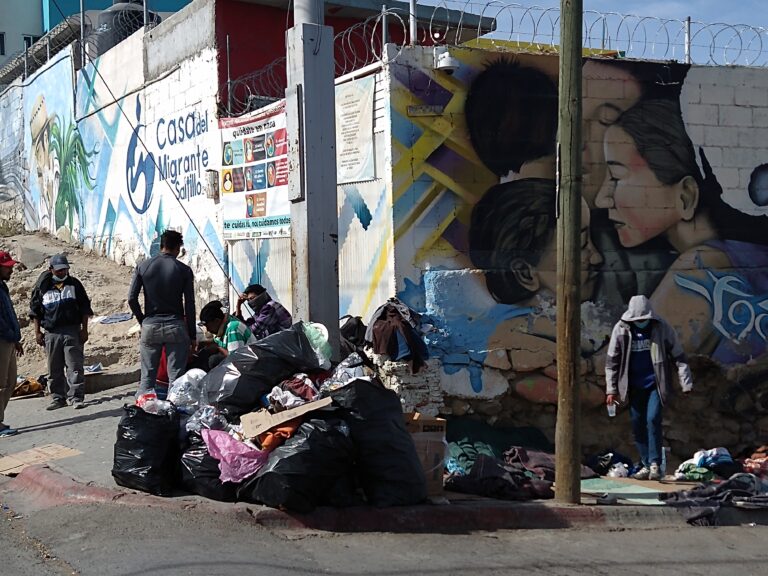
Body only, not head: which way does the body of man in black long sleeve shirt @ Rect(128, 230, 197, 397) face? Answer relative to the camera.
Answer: away from the camera

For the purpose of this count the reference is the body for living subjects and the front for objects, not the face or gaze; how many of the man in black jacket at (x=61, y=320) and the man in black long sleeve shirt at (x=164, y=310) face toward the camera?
1

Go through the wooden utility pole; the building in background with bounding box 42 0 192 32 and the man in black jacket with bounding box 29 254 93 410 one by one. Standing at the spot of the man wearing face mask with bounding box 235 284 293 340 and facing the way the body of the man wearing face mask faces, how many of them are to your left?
1

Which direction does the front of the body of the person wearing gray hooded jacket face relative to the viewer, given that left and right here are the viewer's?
facing the viewer

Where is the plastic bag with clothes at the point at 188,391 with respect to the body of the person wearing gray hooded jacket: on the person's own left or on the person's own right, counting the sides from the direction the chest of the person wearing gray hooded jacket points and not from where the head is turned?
on the person's own right

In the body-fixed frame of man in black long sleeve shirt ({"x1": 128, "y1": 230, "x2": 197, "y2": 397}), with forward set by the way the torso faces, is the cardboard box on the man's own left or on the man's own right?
on the man's own right

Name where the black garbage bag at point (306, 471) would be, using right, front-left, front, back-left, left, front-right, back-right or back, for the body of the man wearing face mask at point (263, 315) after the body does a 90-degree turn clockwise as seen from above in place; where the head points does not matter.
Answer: back-left

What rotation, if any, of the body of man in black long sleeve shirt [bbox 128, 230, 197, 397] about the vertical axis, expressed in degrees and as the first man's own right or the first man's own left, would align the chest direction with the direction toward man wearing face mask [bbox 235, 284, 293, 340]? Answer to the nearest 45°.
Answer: approximately 45° to the first man's own right

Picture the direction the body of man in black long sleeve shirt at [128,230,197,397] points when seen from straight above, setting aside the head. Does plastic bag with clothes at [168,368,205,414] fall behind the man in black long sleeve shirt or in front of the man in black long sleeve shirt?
behind

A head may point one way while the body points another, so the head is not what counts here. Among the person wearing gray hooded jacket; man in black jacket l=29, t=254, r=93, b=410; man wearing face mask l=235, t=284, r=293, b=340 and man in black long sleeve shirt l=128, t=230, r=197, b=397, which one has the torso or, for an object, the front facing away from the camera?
man in black long sleeve shirt l=128, t=230, r=197, b=397

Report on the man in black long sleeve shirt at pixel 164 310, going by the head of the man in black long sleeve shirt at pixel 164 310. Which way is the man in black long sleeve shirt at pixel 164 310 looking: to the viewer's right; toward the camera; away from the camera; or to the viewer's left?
away from the camera

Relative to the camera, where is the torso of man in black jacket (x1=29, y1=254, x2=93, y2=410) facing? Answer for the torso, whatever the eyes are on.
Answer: toward the camera
